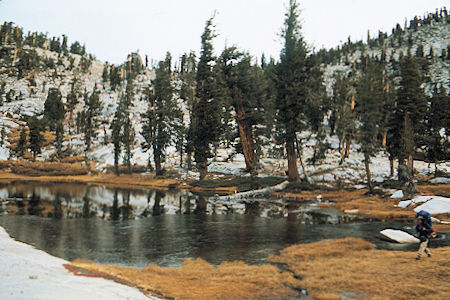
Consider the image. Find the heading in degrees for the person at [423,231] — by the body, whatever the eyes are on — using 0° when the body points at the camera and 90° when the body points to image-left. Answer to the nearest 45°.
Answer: approximately 45°

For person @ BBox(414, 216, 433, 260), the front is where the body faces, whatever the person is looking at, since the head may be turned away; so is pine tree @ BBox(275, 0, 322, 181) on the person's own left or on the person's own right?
on the person's own right

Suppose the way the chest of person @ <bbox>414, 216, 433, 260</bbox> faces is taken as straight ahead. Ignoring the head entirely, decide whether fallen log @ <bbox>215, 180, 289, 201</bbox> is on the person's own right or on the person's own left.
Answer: on the person's own right

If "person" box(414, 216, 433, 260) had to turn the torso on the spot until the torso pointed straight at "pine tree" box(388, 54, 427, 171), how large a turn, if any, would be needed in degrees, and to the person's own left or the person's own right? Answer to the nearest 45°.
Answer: approximately 135° to the person's own right
